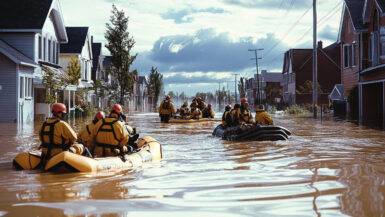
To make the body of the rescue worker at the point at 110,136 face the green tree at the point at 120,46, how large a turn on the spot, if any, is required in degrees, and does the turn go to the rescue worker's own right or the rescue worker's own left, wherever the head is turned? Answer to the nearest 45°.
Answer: approximately 45° to the rescue worker's own left

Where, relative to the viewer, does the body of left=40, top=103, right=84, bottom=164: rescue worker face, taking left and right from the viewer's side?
facing away from the viewer and to the right of the viewer

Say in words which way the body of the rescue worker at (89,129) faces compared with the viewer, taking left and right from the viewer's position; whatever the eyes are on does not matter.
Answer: facing away from the viewer and to the right of the viewer

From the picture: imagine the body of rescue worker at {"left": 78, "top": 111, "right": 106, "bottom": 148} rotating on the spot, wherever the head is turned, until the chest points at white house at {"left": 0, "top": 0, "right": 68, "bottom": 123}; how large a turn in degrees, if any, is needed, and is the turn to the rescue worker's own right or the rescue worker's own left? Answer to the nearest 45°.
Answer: approximately 45° to the rescue worker's own left

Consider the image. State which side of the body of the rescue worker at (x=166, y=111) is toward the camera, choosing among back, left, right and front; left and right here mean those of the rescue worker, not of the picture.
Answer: back

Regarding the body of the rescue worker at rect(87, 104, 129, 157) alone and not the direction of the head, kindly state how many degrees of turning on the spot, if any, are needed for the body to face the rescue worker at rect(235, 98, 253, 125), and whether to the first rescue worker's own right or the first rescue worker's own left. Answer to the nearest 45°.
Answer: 0° — they already face them

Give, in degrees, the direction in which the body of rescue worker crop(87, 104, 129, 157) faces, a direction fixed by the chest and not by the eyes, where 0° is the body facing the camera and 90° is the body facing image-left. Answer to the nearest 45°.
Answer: approximately 225°
